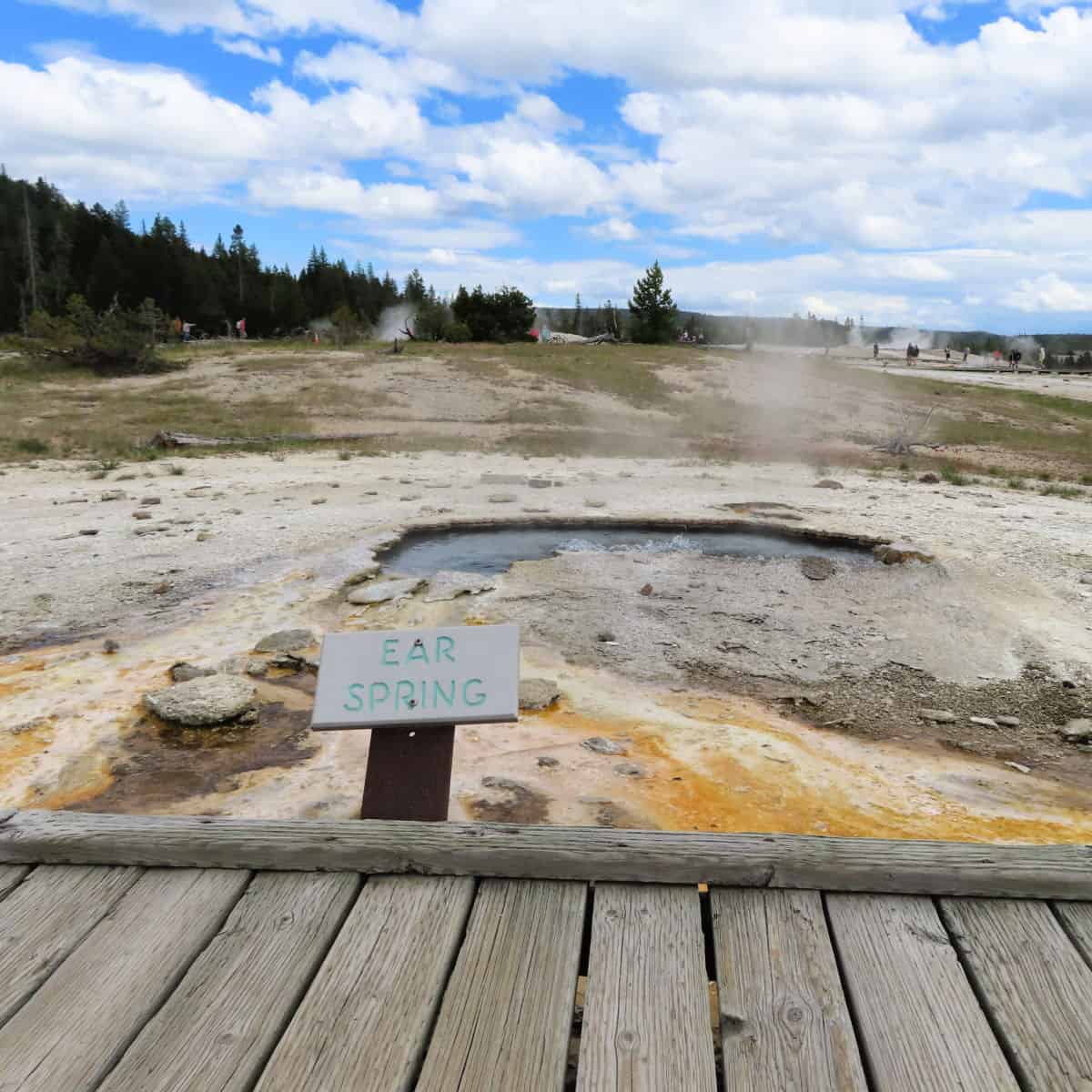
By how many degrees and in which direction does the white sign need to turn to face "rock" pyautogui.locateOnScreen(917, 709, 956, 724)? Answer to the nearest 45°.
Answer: approximately 135° to its left

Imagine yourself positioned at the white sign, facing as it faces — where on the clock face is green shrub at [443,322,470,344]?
The green shrub is roughly at 6 o'clock from the white sign.

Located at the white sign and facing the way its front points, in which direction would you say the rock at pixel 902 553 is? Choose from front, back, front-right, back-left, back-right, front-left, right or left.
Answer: back-left

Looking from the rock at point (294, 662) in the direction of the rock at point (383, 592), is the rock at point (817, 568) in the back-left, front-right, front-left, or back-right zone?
front-right

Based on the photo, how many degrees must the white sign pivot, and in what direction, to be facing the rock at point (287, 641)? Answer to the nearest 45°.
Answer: approximately 180°

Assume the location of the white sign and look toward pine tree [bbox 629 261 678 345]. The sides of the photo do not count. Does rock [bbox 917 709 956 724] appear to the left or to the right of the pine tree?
right

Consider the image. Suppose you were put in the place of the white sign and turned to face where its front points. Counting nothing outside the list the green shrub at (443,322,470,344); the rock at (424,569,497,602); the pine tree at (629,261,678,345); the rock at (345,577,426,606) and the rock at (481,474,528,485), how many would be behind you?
5

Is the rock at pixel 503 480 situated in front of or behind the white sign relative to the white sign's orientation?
behind

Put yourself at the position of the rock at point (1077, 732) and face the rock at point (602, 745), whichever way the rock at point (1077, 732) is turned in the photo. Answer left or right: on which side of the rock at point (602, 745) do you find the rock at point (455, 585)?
right

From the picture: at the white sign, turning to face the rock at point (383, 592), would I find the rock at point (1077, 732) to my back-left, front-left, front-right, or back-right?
front-right

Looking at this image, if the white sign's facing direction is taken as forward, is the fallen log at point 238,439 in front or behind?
behind

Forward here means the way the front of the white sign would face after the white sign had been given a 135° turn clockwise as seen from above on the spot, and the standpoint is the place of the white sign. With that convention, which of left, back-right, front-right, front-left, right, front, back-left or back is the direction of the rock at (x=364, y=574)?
front-right

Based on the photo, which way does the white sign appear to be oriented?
toward the camera

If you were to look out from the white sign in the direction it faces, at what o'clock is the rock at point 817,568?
The rock is roughly at 7 o'clock from the white sign.
